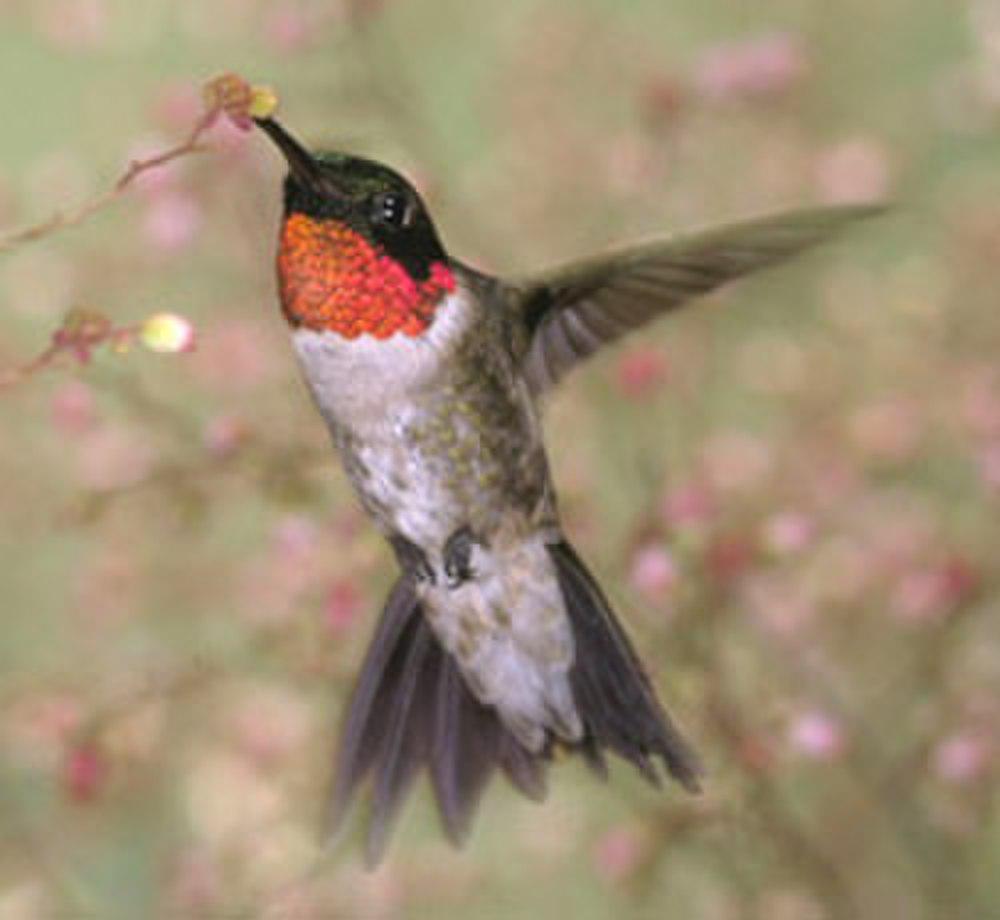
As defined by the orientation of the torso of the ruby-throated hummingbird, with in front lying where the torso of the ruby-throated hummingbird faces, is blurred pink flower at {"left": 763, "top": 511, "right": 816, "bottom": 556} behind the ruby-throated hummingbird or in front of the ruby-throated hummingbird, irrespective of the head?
behind

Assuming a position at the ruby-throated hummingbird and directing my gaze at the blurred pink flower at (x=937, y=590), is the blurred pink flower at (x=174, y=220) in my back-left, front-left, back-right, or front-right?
front-left

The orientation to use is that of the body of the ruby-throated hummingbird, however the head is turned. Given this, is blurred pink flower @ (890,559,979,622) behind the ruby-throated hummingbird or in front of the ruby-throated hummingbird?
behind

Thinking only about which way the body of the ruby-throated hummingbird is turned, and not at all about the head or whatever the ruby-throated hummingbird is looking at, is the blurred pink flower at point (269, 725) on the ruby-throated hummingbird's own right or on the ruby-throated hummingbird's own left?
on the ruby-throated hummingbird's own right

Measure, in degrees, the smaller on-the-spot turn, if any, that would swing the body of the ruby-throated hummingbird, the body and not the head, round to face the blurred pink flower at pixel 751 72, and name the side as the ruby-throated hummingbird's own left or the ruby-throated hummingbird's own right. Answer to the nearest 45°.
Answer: approximately 180°

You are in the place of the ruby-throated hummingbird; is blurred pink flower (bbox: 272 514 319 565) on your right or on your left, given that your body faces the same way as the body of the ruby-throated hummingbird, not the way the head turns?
on your right

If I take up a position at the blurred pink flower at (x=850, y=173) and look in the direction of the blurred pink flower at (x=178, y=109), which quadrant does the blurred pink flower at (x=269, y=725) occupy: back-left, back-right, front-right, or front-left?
front-left

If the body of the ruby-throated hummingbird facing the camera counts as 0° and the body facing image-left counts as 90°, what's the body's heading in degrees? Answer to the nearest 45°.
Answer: approximately 45°

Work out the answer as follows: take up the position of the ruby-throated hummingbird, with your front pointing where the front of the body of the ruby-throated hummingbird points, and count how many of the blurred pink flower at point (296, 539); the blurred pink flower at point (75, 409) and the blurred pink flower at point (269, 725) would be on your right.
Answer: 3

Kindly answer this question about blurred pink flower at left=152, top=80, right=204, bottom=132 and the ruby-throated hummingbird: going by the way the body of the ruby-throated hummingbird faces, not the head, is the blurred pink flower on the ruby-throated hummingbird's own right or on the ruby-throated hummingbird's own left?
on the ruby-throated hummingbird's own right

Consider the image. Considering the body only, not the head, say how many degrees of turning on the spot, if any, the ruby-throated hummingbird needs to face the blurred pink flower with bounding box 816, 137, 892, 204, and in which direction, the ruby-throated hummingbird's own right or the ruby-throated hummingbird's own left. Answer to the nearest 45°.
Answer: approximately 180°

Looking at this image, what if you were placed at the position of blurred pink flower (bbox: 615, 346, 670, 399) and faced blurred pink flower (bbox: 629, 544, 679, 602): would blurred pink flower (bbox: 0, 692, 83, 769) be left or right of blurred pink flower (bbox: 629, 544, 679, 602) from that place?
right
